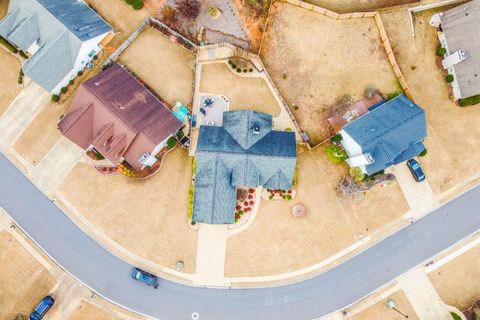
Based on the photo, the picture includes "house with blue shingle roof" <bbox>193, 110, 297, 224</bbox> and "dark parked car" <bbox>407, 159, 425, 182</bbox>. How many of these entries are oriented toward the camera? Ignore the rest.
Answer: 1

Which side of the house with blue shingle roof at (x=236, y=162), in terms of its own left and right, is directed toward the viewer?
front

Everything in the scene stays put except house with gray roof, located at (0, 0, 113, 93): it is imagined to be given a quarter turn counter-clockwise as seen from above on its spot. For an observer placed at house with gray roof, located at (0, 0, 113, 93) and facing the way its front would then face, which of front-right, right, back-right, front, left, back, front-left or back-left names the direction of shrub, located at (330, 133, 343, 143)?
front

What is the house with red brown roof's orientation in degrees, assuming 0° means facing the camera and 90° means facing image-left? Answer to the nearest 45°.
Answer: approximately 45°

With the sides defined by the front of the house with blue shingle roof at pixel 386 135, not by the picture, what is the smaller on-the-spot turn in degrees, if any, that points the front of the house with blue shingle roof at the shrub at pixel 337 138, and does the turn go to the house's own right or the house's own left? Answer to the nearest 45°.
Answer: approximately 135° to the house's own right

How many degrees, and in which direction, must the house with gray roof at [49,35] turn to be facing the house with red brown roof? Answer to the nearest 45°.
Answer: approximately 135° to its left

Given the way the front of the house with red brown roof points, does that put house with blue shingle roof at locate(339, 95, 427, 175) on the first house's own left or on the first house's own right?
on the first house's own left

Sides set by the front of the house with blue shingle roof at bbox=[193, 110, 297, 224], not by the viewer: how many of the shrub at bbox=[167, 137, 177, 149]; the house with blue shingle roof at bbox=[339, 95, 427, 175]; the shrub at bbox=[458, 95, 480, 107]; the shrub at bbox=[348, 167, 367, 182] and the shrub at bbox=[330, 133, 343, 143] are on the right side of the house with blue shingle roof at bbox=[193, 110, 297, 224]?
1

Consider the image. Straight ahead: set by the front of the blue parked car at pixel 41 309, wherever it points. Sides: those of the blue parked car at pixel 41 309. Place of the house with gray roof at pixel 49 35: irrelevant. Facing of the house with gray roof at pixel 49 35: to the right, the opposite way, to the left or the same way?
the same way

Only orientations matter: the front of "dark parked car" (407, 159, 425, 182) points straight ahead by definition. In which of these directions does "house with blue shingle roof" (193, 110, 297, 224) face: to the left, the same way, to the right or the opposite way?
the opposite way

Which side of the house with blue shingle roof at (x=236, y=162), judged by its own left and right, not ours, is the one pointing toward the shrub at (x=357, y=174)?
left

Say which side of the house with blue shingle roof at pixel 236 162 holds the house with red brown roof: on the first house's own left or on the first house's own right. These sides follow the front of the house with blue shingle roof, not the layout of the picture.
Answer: on the first house's own right

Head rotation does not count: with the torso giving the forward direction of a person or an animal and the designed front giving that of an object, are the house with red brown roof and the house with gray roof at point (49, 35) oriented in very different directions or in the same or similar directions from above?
same or similar directions

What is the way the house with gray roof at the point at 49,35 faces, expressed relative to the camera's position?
facing the viewer and to the left of the viewer

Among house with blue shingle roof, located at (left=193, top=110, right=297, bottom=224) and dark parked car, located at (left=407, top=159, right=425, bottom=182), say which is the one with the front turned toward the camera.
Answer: the house with blue shingle roof
